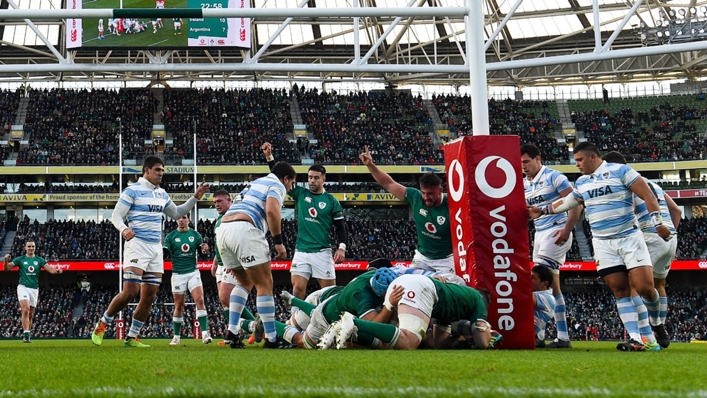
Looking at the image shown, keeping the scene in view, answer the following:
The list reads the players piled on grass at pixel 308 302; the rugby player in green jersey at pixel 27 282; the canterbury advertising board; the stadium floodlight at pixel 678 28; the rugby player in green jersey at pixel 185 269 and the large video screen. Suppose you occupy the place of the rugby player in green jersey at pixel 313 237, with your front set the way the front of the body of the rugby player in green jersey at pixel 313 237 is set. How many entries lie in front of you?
1

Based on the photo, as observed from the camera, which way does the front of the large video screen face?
facing the viewer

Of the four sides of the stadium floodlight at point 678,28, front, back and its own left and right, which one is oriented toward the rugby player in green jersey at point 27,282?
front

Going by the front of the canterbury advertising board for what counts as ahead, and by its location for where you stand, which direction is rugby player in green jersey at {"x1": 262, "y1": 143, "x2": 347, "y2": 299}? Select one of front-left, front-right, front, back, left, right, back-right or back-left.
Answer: front

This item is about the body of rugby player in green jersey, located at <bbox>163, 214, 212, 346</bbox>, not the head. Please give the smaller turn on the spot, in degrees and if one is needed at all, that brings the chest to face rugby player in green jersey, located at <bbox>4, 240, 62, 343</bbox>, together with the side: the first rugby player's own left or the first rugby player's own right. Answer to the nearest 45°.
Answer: approximately 135° to the first rugby player's own right

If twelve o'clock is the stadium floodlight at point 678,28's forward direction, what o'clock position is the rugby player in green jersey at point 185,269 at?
The rugby player in green jersey is roughly at 11 o'clock from the stadium floodlight.

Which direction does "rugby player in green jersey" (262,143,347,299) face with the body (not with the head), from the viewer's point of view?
toward the camera

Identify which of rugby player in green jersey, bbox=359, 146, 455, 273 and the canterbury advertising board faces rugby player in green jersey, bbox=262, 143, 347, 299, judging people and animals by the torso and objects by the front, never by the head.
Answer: the canterbury advertising board

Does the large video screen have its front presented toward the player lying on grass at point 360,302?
yes

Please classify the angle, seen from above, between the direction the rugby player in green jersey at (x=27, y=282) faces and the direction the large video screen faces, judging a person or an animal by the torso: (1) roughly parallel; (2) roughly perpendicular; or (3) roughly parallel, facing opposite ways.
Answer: roughly parallel

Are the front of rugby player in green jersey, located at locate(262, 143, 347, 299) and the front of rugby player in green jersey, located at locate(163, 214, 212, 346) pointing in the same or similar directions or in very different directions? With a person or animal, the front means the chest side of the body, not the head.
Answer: same or similar directions

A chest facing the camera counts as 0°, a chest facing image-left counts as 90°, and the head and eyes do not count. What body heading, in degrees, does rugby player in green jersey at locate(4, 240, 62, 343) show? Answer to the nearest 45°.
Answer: approximately 0°

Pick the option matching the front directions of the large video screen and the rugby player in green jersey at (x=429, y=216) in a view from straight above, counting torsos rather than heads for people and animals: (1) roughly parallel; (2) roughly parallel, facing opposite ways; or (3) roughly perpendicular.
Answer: roughly parallel

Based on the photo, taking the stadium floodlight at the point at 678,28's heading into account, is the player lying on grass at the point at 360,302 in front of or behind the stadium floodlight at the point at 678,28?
in front

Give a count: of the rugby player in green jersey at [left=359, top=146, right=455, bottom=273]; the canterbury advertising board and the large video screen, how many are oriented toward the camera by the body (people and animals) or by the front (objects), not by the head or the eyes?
3

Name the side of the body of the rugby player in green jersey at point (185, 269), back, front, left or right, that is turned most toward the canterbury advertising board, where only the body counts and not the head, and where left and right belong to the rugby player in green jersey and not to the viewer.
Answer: back

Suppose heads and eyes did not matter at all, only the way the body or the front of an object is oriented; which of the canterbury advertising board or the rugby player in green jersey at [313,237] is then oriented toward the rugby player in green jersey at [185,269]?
the canterbury advertising board
